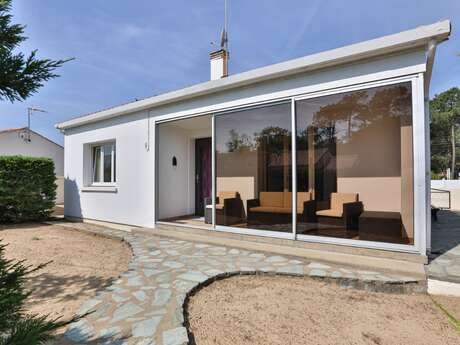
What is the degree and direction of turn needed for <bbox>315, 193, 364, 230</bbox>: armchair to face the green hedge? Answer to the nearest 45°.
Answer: approximately 45° to its right

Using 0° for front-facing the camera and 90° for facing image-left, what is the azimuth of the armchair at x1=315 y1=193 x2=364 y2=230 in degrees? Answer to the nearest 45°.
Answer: approximately 45°

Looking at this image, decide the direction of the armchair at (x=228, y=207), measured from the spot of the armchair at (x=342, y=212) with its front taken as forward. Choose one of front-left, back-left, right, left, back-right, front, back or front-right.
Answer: front-right

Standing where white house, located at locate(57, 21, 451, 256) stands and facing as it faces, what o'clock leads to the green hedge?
The green hedge is roughly at 2 o'clock from the white house.

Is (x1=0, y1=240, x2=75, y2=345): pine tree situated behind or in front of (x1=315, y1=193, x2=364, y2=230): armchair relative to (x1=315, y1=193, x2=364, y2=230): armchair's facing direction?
in front

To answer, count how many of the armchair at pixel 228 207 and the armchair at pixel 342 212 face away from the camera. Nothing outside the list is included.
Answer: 0

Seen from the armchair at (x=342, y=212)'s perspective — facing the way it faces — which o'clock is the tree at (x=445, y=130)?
The tree is roughly at 5 o'clock from the armchair.

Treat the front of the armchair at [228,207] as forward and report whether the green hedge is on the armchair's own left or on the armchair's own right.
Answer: on the armchair's own right
